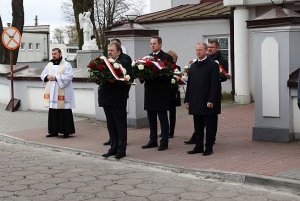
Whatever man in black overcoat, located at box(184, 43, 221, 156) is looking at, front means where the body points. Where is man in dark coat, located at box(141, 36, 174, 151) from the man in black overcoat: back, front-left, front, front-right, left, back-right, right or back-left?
right

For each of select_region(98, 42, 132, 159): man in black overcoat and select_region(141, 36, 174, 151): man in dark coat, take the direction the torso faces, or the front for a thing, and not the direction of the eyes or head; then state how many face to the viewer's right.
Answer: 0

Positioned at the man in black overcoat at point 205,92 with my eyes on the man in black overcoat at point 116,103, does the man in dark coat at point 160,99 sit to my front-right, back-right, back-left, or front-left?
front-right

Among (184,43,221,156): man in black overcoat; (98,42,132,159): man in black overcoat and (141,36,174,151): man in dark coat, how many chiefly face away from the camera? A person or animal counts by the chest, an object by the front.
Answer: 0

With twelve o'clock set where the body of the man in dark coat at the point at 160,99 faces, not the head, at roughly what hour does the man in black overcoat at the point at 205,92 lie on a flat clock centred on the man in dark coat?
The man in black overcoat is roughly at 9 o'clock from the man in dark coat.

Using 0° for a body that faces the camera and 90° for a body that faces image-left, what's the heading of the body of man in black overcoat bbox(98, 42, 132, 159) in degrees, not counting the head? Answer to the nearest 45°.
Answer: approximately 45°

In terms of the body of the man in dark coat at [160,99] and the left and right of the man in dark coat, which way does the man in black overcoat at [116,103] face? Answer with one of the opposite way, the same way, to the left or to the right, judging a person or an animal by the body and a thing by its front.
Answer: the same way

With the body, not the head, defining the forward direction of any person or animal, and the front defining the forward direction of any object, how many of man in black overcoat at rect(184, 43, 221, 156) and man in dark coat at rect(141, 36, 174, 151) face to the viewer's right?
0

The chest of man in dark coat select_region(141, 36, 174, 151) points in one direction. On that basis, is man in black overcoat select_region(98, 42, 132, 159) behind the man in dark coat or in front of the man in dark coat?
in front

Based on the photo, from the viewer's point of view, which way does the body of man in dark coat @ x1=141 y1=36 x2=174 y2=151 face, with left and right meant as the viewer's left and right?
facing the viewer and to the left of the viewer

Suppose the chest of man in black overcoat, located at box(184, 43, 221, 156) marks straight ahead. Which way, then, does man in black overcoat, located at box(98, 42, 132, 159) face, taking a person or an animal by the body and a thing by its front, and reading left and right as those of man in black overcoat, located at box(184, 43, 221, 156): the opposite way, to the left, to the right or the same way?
the same way
